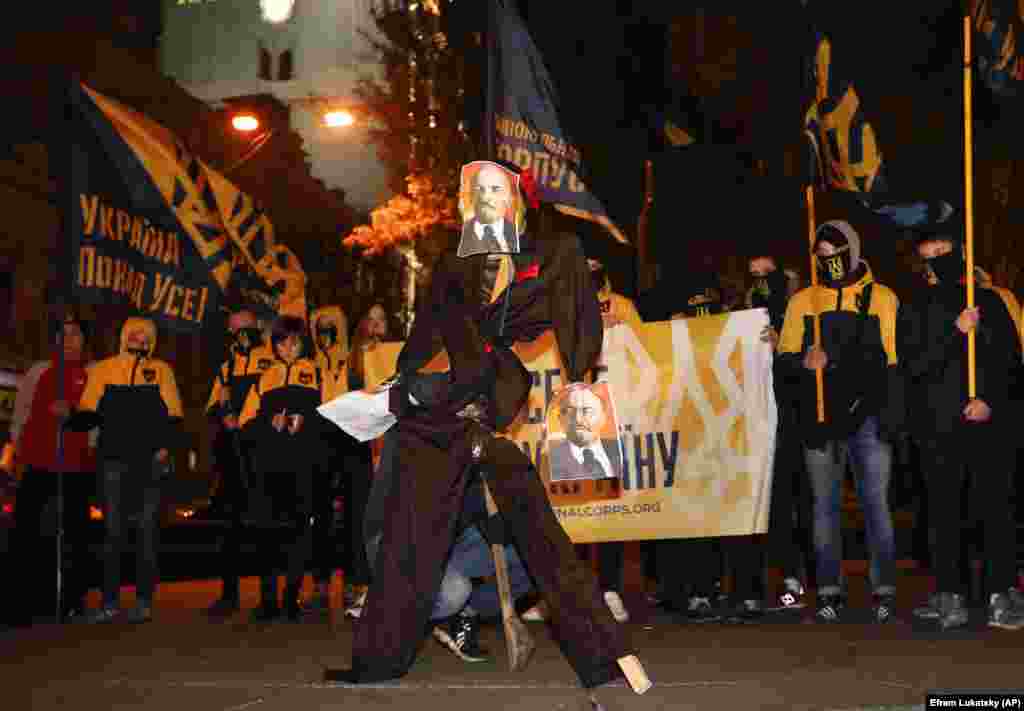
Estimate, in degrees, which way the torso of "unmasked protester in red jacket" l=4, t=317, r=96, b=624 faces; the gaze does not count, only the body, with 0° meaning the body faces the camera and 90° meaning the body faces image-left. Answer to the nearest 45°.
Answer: approximately 315°

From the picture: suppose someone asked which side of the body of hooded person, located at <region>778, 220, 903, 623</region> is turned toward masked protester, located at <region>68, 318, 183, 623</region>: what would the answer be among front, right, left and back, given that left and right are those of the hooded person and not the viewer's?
right

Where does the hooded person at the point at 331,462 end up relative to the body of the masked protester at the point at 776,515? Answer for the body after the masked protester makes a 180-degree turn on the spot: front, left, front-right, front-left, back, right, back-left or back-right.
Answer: back-left

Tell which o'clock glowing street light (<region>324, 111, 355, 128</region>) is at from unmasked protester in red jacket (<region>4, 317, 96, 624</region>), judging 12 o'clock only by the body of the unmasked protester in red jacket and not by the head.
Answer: The glowing street light is roughly at 8 o'clock from the unmasked protester in red jacket.

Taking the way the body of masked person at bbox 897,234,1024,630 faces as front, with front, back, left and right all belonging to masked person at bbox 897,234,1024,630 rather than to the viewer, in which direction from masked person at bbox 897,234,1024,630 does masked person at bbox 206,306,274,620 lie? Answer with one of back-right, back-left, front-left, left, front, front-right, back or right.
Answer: right

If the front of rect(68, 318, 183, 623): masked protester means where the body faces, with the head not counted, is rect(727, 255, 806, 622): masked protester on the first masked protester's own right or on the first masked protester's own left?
on the first masked protester's own left
